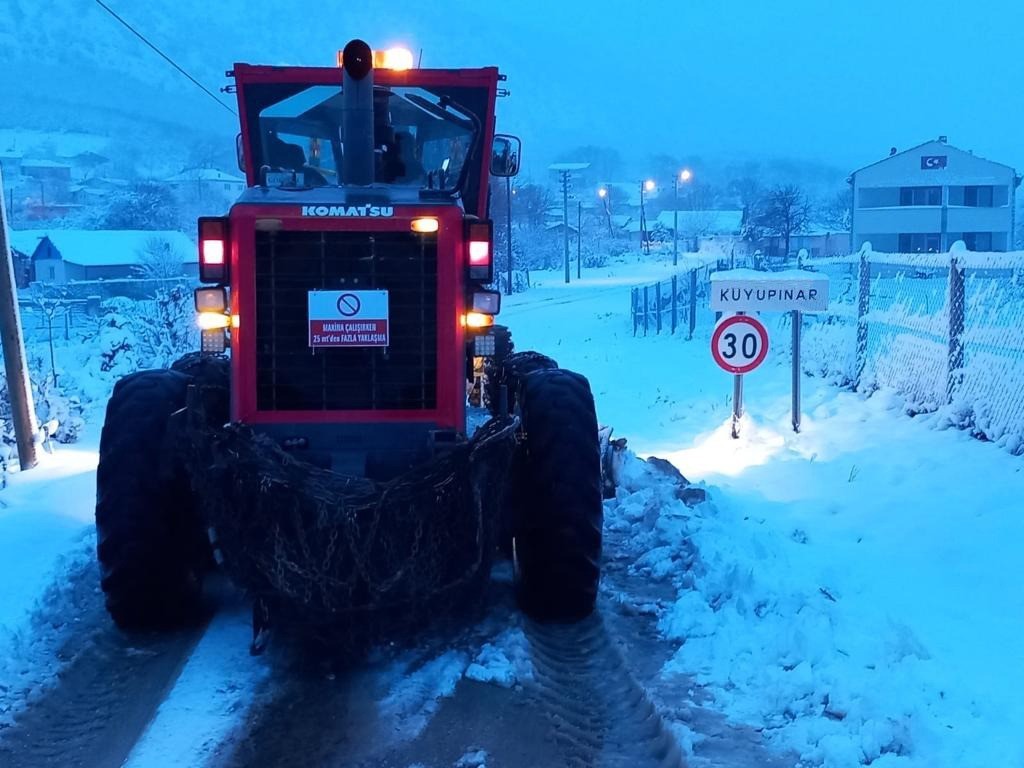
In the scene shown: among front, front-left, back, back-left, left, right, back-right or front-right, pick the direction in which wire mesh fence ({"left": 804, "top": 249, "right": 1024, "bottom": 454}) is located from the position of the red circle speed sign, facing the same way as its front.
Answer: left

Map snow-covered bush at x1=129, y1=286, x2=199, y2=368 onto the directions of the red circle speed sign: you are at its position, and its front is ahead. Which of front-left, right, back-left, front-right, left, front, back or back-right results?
back-right

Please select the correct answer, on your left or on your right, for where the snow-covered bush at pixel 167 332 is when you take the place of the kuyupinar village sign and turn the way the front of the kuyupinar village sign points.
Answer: on your right

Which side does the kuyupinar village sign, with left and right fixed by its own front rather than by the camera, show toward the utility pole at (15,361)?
right

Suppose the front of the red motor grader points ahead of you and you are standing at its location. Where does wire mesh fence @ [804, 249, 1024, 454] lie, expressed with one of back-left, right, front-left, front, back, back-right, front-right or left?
front-right

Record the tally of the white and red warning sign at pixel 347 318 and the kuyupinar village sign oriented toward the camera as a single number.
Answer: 2

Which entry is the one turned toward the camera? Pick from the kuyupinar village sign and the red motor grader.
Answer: the kuyupinar village sign

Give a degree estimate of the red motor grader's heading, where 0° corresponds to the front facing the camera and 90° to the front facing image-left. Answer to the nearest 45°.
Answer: approximately 180°

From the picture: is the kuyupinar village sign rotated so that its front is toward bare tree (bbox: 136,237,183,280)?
no

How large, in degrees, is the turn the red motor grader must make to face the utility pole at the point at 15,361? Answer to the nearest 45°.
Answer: approximately 45° to its left

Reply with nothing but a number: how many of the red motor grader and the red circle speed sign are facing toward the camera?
1

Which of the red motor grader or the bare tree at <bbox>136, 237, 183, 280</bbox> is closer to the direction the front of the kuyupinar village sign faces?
the red motor grader

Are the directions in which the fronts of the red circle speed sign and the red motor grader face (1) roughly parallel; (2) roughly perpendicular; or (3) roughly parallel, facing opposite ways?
roughly parallel, facing opposite ways

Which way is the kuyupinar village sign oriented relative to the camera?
toward the camera

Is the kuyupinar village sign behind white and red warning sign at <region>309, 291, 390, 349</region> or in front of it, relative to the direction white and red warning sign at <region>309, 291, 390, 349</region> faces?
behind

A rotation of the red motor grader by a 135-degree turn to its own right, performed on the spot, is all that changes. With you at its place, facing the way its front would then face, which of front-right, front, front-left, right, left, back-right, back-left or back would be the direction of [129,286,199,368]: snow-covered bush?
back-left

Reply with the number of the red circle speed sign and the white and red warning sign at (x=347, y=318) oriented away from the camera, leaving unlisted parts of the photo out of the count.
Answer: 0
